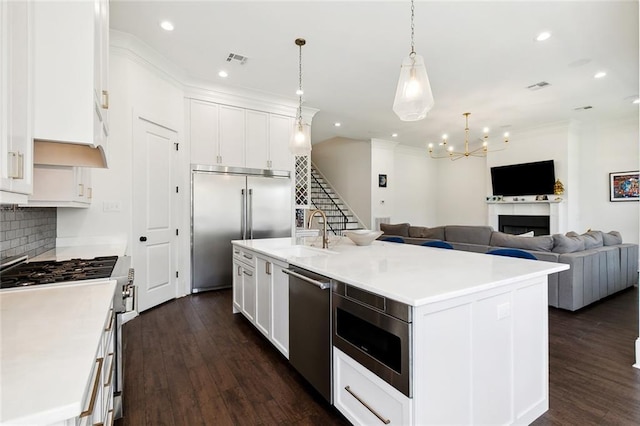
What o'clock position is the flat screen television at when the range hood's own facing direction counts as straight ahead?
The flat screen television is roughly at 12 o'clock from the range hood.

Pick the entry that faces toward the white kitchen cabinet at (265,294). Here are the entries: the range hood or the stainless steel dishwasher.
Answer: the range hood

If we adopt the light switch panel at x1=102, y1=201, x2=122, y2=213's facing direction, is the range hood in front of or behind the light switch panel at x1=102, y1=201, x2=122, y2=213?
in front

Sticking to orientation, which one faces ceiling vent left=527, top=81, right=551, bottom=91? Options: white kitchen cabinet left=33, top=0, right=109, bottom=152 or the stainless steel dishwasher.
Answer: the white kitchen cabinet

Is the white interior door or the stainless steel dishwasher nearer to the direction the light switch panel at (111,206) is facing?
the stainless steel dishwasher

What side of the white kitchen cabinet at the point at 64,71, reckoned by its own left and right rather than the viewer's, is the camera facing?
right

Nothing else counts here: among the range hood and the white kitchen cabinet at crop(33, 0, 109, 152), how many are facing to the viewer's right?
2

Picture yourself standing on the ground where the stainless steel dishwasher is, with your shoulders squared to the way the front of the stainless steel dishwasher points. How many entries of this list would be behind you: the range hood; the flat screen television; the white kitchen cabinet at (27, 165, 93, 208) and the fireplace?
2

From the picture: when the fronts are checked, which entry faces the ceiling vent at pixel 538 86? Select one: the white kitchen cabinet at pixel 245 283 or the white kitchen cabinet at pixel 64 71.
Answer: the white kitchen cabinet at pixel 64 71

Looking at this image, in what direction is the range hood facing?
to the viewer's right
